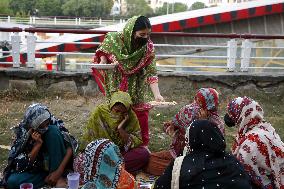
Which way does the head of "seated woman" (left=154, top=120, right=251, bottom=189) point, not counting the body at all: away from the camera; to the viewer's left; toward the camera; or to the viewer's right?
away from the camera

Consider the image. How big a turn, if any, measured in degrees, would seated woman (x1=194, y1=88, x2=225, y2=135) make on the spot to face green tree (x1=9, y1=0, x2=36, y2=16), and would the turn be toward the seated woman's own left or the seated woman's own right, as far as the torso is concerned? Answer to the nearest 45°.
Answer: approximately 45° to the seated woman's own right

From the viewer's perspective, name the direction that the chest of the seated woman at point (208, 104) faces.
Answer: to the viewer's left

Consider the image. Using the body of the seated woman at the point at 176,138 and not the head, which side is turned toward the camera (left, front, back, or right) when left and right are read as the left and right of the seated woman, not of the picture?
left

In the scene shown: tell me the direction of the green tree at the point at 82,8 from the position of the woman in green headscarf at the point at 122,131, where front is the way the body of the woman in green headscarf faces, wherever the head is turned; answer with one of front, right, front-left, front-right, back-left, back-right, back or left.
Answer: back-left

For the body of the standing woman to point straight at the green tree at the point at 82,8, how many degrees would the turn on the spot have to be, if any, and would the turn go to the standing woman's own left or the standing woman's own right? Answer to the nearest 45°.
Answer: approximately 135° to the standing woman's own left

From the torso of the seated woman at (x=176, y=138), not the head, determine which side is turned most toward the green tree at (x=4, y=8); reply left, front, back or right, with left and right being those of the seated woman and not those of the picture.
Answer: right

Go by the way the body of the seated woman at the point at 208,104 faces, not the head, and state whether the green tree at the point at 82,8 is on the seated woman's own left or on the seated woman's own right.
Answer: on the seated woman's own right

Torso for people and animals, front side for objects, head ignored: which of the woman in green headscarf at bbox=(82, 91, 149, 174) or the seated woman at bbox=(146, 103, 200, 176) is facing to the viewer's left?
the seated woman

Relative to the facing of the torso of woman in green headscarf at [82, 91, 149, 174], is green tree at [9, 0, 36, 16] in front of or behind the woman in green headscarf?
behind

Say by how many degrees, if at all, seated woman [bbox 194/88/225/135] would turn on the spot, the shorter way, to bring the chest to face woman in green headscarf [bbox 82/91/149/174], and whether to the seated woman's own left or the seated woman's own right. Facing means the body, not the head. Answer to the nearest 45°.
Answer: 0° — they already face them
